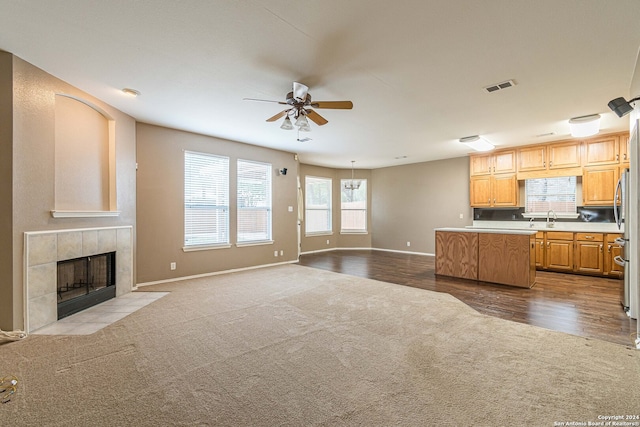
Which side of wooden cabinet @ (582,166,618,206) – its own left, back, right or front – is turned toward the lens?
front

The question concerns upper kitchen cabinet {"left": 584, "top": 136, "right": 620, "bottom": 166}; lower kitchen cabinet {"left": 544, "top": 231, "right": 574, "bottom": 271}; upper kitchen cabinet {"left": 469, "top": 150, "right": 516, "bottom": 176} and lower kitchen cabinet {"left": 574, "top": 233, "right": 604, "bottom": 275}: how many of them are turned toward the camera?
4

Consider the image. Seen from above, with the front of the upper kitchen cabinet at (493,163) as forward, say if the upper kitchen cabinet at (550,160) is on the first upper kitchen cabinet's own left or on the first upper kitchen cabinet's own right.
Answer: on the first upper kitchen cabinet's own left

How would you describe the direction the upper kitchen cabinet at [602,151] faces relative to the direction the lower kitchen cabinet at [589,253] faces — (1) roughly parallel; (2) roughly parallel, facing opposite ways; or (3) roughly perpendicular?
roughly parallel

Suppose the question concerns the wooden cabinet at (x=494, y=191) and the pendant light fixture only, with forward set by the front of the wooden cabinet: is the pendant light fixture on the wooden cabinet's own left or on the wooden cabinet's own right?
on the wooden cabinet's own right

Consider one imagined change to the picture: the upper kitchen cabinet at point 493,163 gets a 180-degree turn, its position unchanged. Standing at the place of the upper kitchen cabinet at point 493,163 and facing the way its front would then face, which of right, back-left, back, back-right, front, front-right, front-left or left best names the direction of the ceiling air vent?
back

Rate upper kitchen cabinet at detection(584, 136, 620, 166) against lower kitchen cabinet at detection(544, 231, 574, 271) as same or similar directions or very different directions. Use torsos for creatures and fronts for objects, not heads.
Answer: same or similar directions

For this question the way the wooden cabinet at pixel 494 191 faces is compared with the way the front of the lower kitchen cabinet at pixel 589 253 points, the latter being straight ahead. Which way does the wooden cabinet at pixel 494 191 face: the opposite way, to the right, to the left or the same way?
the same way

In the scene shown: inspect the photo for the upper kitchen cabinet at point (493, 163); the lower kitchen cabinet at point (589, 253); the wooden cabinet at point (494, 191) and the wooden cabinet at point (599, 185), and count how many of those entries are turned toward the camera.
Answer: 4

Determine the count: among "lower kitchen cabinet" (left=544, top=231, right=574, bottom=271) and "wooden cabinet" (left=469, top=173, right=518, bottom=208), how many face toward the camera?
2

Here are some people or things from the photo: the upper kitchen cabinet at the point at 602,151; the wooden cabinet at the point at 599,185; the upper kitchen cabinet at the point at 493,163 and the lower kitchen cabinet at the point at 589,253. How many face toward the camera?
4

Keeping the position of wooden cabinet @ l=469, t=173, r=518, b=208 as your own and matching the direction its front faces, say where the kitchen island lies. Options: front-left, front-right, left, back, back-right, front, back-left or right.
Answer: front

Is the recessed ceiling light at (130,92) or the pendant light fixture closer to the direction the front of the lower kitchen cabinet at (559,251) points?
the recessed ceiling light

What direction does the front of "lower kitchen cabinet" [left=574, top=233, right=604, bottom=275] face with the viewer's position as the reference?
facing the viewer

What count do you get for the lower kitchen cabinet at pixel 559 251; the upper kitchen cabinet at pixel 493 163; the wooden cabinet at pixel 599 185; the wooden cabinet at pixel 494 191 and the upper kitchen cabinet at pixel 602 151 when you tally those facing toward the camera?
5

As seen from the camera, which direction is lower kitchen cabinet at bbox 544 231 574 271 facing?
toward the camera
